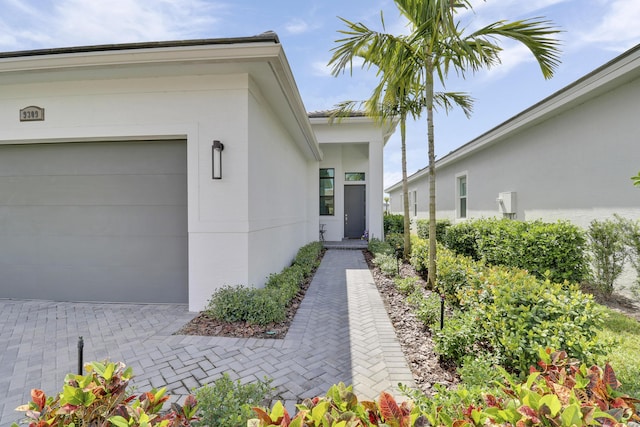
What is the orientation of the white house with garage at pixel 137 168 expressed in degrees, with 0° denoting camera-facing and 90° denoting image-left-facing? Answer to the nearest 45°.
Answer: approximately 0°

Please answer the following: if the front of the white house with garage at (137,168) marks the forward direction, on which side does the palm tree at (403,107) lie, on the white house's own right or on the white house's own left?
on the white house's own left

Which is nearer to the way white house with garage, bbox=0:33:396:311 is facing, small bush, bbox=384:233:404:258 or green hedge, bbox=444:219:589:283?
the green hedge

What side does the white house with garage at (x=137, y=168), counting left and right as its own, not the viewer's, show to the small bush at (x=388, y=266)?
left

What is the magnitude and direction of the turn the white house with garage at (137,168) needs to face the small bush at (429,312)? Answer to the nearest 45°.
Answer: approximately 45° to its left

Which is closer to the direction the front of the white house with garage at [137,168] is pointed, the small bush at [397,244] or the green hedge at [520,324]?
the green hedge

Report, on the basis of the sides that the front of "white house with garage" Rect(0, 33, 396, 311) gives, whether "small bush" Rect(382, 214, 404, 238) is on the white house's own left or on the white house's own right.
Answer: on the white house's own left

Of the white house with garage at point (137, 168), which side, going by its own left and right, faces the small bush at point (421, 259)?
left

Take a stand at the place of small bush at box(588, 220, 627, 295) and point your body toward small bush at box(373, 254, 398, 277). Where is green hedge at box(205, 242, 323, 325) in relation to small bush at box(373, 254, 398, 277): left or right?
left

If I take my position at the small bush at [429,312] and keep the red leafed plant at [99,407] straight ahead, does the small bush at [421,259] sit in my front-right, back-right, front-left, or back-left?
back-right

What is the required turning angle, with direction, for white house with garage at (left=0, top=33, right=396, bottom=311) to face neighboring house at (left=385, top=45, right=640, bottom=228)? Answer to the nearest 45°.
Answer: approximately 90° to its left

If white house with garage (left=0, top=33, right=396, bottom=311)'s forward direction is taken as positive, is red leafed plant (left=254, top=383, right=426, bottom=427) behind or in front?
in front
